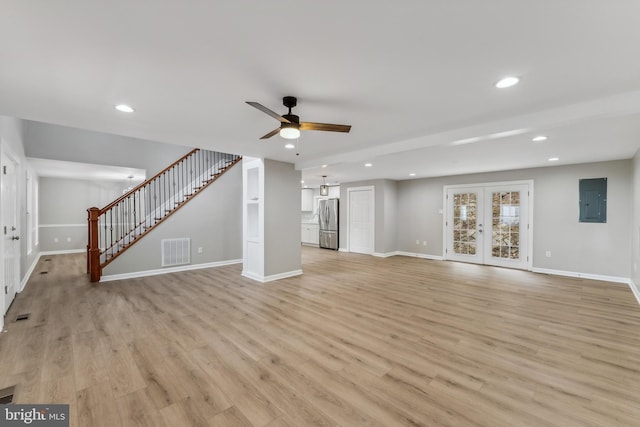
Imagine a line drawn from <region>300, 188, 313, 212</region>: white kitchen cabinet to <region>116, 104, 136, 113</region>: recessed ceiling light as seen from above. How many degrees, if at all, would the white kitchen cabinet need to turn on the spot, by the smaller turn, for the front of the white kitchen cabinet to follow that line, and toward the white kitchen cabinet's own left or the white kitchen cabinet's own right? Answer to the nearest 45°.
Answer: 0° — it already faces it

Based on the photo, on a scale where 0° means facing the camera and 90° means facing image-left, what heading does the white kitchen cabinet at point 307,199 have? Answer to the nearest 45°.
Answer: approximately 0°

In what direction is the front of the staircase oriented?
to the viewer's left

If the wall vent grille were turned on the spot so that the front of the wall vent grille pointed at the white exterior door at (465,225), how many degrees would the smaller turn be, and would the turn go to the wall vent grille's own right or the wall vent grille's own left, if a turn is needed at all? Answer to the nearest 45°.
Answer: approximately 90° to the wall vent grille's own left

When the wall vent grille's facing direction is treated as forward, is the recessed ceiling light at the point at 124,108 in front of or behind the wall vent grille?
in front

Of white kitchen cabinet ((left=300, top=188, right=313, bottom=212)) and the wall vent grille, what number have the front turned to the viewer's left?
0

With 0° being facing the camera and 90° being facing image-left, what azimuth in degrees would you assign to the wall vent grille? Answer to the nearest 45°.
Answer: approximately 0°

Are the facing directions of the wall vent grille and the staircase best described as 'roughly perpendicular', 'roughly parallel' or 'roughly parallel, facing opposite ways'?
roughly perpendicular

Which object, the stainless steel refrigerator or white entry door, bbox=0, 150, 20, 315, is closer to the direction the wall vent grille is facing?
the white entry door

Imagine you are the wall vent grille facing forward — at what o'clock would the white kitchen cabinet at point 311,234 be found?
The white kitchen cabinet is roughly at 8 o'clock from the wall vent grille.
